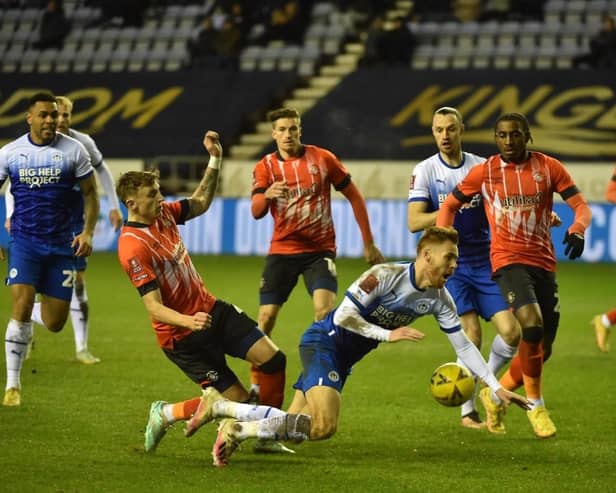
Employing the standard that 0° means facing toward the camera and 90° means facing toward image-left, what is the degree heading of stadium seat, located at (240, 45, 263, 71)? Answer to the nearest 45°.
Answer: approximately 45°

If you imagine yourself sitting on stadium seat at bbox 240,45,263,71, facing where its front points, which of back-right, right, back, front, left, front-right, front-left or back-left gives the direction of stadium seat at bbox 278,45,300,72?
back-left

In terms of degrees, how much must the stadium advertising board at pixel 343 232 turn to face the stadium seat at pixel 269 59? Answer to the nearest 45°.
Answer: approximately 180°

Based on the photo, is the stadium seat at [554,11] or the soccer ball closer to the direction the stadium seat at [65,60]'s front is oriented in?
the soccer ball

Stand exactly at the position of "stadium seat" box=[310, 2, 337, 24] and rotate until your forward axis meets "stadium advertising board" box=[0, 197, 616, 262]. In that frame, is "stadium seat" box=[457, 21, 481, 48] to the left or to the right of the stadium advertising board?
left

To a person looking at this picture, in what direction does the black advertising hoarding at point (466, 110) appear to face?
facing the viewer

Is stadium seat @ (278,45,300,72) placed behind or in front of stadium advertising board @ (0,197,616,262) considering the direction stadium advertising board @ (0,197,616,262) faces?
behind

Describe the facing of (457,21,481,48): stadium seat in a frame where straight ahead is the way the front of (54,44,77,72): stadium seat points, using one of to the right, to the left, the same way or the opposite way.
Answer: the same way

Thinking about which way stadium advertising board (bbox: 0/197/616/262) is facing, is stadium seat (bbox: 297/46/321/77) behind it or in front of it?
behind

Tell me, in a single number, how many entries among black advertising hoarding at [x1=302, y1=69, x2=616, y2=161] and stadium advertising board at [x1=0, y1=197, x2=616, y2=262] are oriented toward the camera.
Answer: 2

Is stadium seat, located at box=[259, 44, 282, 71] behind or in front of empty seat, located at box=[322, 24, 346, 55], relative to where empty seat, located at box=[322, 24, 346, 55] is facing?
in front

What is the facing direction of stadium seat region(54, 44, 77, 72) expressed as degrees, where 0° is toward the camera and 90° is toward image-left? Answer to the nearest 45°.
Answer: approximately 45°

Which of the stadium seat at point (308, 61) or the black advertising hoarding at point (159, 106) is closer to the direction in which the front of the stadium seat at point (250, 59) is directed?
the black advertising hoarding

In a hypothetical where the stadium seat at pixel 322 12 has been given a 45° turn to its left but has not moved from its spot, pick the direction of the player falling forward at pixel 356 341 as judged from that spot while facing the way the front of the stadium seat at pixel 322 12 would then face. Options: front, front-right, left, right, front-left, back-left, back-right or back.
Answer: front

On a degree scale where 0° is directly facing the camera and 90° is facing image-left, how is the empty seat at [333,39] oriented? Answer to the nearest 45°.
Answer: approximately 45°

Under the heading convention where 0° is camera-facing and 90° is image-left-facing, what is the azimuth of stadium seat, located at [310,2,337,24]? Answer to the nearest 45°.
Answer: approximately 45°

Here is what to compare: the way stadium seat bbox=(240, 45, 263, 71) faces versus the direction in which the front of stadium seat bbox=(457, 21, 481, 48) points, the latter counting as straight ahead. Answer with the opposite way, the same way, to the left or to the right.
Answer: the same way

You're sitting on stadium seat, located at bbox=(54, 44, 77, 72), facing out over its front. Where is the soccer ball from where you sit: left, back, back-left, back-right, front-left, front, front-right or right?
front-left

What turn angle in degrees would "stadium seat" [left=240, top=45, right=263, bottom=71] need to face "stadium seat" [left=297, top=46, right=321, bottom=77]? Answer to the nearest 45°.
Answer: approximately 135° to its left
